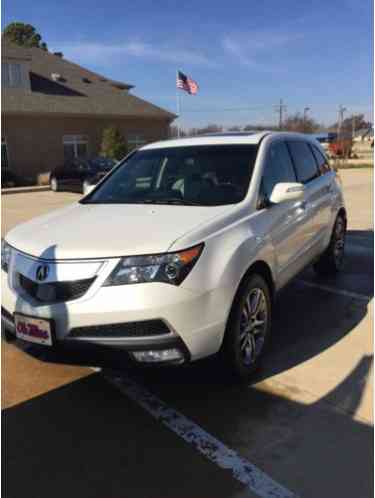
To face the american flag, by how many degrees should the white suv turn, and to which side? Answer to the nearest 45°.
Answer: approximately 135° to its right

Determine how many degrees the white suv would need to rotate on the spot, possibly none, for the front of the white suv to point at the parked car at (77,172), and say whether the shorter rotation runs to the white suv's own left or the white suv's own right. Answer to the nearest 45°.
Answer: approximately 135° to the white suv's own right

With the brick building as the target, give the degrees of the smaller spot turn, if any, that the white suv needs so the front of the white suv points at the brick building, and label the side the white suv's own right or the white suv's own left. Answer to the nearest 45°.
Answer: approximately 135° to the white suv's own right

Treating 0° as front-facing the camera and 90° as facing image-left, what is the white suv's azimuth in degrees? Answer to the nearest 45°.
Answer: approximately 45°

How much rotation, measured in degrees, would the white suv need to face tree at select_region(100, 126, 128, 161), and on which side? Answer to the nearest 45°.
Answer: approximately 135° to its right

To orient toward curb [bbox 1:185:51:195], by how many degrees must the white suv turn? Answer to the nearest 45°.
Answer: approximately 135° to its right
